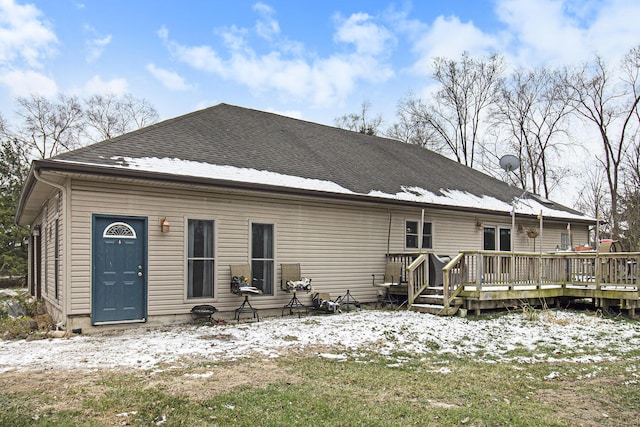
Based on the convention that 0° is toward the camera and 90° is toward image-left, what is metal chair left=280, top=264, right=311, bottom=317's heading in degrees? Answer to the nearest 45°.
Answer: approximately 315°

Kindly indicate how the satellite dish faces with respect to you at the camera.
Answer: facing away from the viewer

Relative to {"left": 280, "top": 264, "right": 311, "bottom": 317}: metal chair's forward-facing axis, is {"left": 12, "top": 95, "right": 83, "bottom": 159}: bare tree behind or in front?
behind

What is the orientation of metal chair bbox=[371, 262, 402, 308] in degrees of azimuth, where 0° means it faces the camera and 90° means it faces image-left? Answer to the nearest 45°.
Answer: approximately 45°

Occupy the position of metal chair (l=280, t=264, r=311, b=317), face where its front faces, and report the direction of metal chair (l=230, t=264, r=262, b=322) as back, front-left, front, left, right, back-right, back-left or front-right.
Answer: right

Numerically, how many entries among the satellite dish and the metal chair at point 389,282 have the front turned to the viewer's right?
0

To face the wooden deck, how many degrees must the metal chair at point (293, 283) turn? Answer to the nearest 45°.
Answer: approximately 45° to its left
